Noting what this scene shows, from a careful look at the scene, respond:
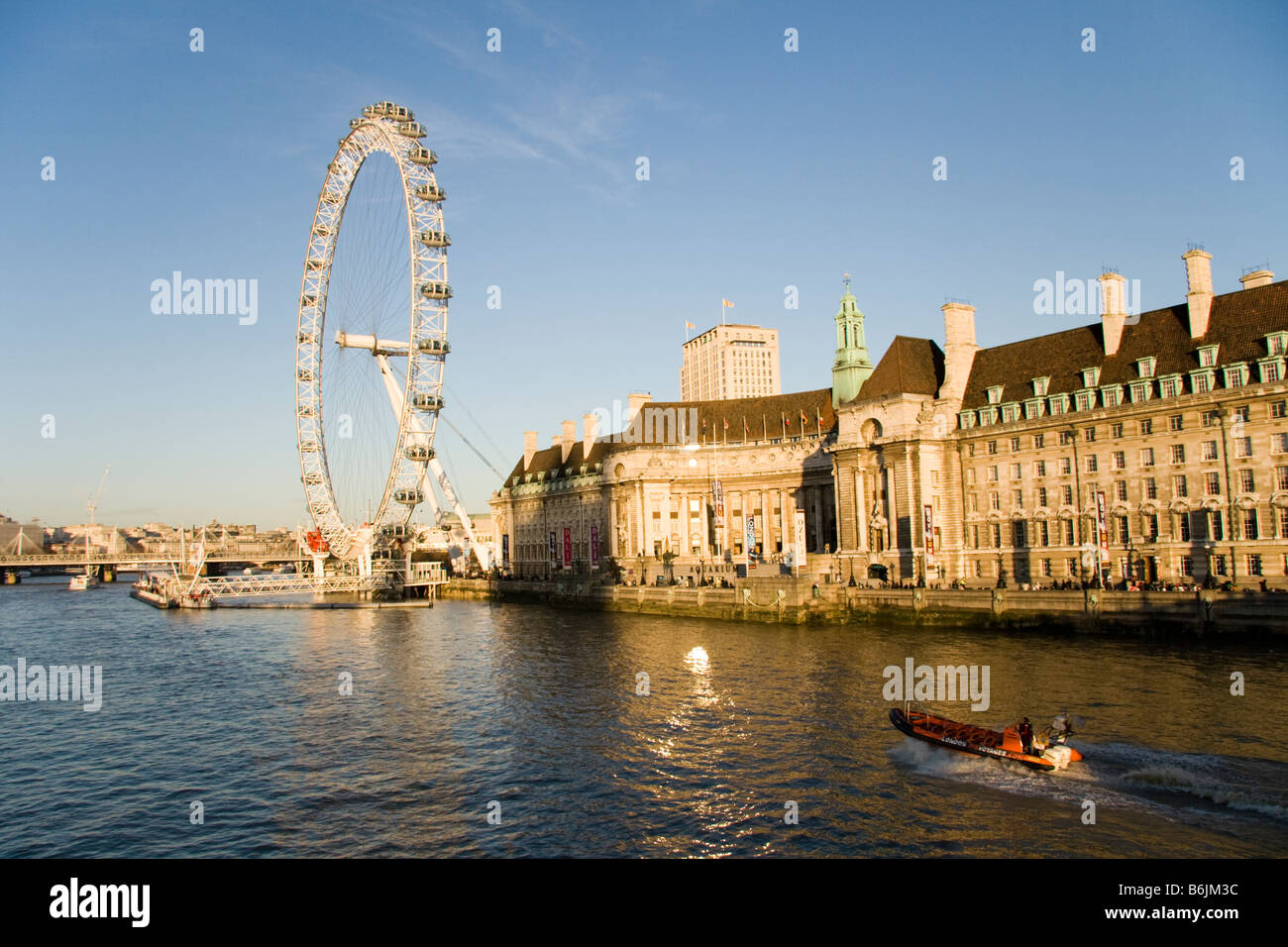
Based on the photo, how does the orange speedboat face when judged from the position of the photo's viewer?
facing away from the viewer and to the left of the viewer

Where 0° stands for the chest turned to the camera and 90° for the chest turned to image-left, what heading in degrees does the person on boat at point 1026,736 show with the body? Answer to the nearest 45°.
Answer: approximately 90°
